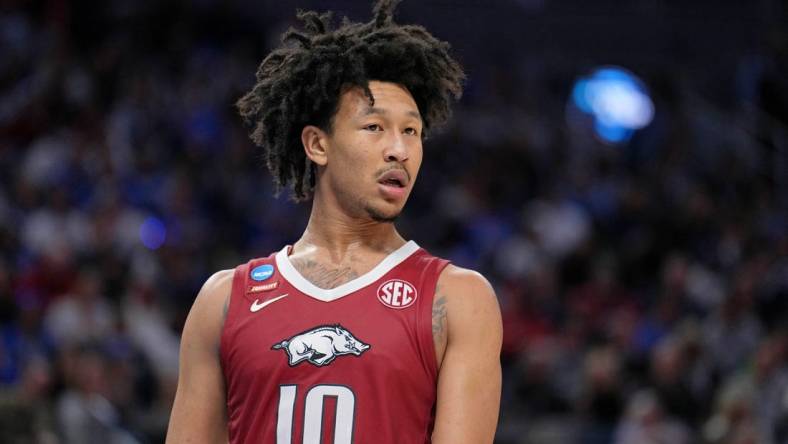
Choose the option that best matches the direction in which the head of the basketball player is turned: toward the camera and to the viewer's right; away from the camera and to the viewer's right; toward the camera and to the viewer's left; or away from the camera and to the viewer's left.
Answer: toward the camera and to the viewer's right

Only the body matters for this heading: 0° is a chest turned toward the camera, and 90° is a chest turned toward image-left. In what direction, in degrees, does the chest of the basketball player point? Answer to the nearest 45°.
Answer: approximately 0°
